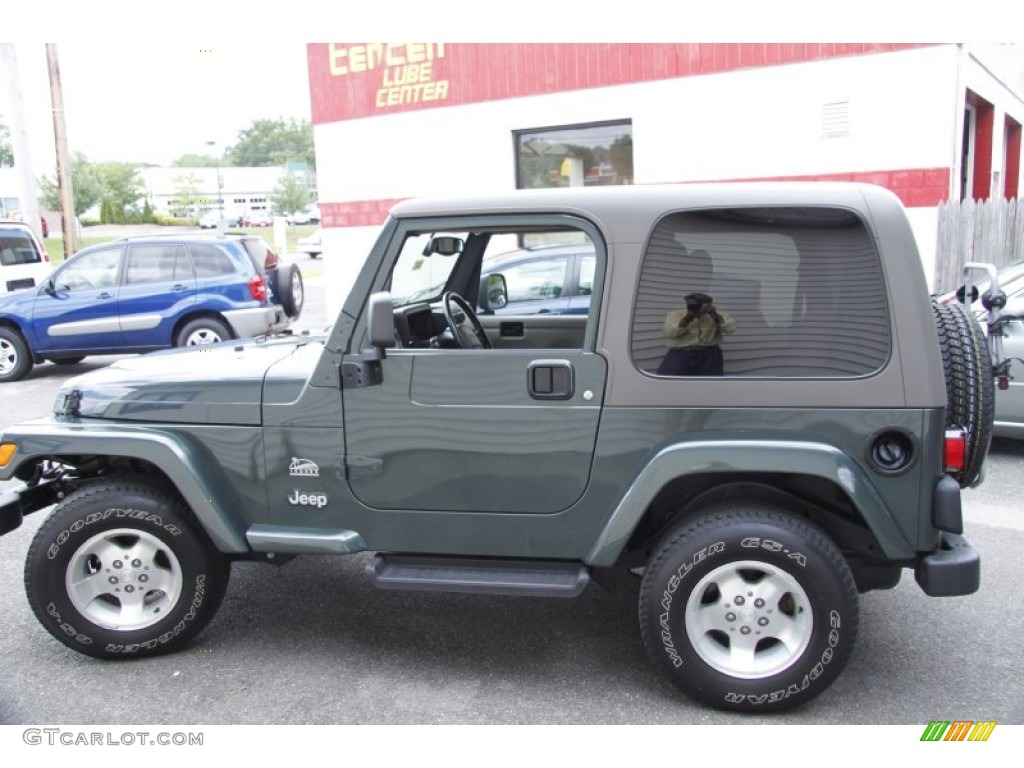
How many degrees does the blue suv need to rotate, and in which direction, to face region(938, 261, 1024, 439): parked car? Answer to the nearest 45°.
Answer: approximately 135° to its left

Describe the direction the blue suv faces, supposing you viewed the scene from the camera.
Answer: facing to the left of the viewer

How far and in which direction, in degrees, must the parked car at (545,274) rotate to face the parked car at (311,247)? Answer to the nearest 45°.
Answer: approximately 90° to its right

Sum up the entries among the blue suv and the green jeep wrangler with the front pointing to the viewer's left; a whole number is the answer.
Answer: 2

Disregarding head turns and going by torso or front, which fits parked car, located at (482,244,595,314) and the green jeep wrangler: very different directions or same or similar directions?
same or similar directions

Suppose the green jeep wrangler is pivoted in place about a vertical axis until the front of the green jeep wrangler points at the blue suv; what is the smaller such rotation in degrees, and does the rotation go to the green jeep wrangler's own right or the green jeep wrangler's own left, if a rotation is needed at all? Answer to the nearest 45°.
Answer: approximately 45° to the green jeep wrangler's own right

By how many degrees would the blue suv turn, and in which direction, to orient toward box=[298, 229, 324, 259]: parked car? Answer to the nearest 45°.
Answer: approximately 90° to its right

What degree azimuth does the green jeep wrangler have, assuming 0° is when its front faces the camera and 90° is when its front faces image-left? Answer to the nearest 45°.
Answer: approximately 90°

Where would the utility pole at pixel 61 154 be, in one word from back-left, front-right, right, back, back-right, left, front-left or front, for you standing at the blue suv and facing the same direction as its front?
right

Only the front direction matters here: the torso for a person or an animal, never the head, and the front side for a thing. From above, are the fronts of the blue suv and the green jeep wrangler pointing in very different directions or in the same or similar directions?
same or similar directions

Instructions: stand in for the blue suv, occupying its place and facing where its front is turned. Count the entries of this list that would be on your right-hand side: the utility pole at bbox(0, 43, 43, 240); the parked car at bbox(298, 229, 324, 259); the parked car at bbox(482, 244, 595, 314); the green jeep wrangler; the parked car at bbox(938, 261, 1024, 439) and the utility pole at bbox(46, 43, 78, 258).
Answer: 3

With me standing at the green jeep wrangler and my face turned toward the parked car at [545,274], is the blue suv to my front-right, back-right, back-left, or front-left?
front-left

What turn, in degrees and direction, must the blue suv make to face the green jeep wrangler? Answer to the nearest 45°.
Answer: approximately 90° to its left

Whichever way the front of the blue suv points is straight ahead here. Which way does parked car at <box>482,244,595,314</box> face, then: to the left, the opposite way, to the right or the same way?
the same way

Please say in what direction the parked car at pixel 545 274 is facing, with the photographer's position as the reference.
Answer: facing to the left of the viewer

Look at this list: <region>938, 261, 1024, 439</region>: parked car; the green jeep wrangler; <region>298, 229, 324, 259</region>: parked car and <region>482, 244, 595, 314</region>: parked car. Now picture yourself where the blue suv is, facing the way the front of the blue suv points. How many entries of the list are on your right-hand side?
1
